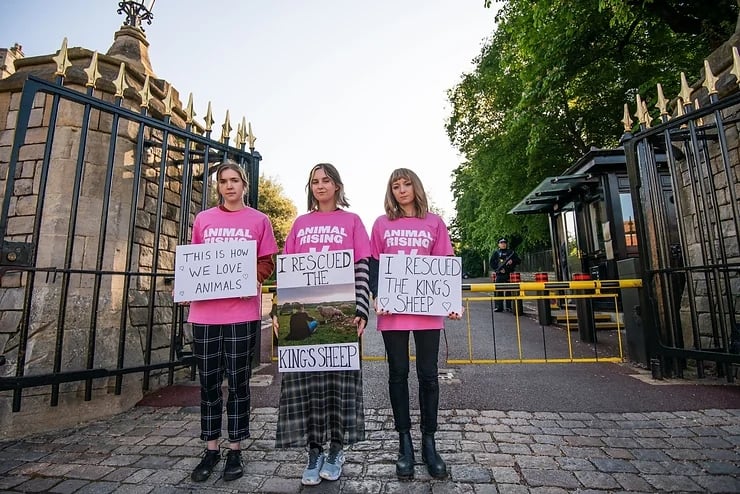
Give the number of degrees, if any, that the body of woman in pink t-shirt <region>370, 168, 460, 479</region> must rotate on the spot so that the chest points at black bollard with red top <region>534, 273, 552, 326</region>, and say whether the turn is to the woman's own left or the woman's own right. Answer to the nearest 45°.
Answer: approximately 135° to the woman's own left

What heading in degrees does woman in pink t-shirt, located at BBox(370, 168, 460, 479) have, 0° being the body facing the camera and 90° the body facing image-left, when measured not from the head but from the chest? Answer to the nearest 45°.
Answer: approximately 0°

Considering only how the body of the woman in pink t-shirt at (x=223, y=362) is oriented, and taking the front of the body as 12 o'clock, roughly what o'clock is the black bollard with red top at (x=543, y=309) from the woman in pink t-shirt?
The black bollard with red top is roughly at 8 o'clock from the woman in pink t-shirt.

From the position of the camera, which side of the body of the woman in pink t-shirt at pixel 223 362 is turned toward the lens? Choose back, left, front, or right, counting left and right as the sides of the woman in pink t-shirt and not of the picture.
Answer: front

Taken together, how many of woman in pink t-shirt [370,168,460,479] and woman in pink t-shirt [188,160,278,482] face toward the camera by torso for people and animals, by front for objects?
2

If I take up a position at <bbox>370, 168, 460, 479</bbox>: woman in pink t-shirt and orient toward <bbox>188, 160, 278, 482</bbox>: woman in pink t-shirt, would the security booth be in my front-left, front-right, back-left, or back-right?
back-right

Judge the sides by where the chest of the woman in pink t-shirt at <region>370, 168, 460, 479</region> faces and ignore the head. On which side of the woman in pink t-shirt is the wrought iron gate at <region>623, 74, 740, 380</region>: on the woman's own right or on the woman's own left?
on the woman's own left

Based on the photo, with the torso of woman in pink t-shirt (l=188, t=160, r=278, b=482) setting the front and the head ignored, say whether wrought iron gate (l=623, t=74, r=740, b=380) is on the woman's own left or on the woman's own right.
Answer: on the woman's own left
